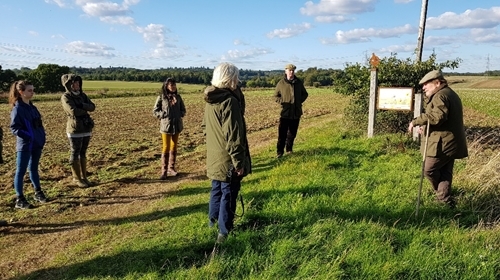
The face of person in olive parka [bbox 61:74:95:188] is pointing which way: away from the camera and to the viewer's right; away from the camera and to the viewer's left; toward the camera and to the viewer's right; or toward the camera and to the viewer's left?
toward the camera and to the viewer's right

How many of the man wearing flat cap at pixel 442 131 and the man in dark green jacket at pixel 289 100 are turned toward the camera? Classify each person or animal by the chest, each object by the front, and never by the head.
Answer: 1

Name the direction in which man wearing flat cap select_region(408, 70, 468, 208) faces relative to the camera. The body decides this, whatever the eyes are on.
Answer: to the viewer's left

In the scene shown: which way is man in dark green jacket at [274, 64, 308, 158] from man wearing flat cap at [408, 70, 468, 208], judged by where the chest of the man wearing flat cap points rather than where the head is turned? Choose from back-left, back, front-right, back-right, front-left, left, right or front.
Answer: front-right

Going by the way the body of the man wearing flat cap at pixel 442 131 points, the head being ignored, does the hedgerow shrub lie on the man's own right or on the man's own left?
on the man's own right

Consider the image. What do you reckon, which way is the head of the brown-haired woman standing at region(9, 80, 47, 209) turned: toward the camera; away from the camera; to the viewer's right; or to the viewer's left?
to the viewer's right

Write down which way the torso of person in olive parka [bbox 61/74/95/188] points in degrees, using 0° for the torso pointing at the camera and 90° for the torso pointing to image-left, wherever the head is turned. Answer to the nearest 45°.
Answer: approximately 315°

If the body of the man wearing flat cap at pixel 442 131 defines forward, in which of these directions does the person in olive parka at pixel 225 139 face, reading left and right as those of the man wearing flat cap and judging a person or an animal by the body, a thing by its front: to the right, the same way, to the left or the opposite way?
to the right
